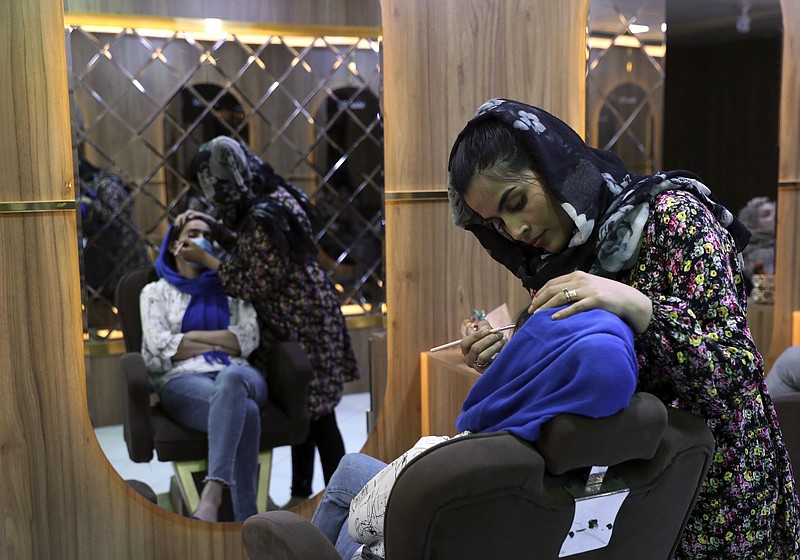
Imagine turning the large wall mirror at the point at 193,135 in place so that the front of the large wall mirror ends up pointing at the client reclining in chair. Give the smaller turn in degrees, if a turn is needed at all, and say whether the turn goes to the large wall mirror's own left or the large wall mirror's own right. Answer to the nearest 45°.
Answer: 0° — it already faces them

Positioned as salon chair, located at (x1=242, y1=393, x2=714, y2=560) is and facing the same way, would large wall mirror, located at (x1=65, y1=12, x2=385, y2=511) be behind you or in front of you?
in front

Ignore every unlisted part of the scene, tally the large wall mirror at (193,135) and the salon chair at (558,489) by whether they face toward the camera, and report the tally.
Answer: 1

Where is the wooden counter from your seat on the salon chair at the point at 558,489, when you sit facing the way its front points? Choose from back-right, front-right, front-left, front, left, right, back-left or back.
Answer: front-right

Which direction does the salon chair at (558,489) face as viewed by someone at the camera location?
facing away from the viewer and to the left of the viewer

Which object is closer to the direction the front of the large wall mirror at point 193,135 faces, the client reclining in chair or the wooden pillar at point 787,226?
the client reclining in chair

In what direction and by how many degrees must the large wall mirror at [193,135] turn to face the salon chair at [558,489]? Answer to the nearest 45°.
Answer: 0° — it already faces it

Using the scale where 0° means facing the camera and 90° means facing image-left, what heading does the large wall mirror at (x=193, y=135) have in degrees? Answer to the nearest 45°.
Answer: approximately 0°
